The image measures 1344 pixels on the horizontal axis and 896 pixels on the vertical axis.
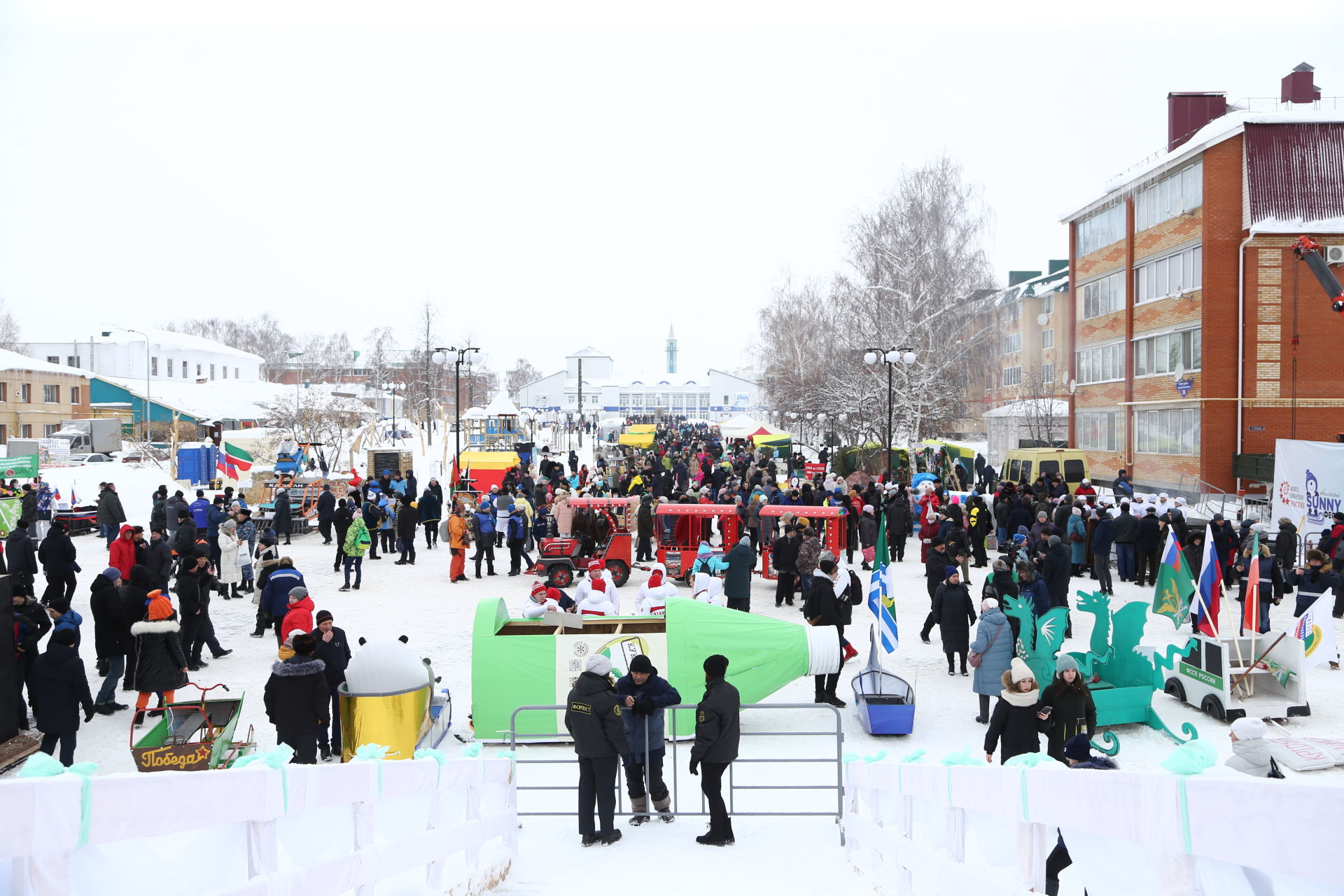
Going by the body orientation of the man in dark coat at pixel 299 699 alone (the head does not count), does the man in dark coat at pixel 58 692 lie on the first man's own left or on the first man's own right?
on the first man's own left

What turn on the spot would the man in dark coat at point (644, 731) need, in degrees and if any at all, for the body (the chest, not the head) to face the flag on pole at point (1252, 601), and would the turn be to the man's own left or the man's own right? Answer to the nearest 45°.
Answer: approximately 135° to the man's own left

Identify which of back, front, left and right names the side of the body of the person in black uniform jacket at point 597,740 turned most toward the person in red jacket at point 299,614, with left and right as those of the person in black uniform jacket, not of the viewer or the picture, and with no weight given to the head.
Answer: left

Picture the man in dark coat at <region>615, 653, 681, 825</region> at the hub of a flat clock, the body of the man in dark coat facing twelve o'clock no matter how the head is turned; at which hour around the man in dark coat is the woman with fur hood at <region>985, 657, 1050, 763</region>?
The woman with fur hood is roughly at 9 o'clock from the man in dark coat.

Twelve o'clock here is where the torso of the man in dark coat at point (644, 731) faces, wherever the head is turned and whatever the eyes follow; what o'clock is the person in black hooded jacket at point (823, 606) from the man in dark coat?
The person in black hooded jacket is roughly at 7 o'clock from the man in dark coat.

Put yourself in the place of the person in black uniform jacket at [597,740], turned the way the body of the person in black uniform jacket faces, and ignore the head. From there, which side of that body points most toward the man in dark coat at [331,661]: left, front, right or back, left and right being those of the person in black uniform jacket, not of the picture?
left

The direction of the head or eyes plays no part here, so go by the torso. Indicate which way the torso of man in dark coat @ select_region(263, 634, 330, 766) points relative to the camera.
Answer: away from the camera

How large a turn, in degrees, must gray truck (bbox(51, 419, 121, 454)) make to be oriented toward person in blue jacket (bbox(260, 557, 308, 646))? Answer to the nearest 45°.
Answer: approximately 90° to its left

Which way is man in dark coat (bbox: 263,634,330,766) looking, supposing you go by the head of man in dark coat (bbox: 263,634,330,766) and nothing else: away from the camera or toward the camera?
away from the camera

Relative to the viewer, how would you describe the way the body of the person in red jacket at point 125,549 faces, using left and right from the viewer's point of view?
facing the viewer and to the right of the viewer

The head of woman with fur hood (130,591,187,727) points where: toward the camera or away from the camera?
away from the camera

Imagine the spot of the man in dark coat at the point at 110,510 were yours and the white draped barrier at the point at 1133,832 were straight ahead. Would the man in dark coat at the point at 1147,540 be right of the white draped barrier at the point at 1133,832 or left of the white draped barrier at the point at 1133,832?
left

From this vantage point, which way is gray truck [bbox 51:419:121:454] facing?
to the viewer's left
